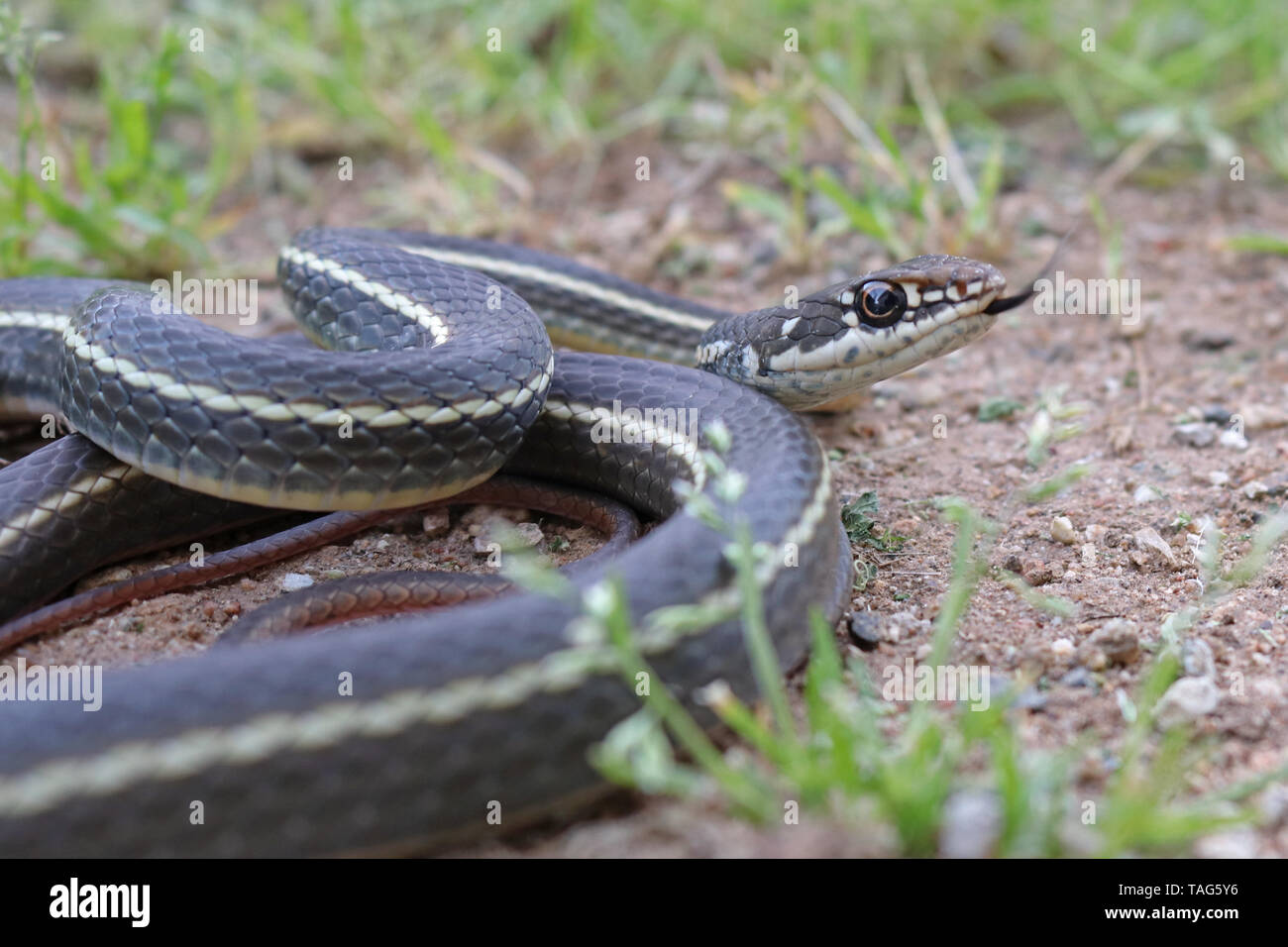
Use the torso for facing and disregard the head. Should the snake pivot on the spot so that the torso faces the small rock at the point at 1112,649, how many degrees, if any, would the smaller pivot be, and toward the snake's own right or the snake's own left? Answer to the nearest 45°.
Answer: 0° — it already faces it

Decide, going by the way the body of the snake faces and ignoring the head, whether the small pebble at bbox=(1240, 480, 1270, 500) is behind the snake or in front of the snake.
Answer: in front

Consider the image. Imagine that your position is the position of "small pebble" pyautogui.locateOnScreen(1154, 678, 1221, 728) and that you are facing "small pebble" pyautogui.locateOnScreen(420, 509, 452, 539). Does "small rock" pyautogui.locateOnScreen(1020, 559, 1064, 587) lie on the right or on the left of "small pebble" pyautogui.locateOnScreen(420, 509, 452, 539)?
right

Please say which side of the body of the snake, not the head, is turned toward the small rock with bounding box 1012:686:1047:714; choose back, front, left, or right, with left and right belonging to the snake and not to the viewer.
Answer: front

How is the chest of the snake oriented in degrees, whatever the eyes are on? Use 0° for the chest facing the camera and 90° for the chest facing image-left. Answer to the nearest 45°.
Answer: approximately 270°

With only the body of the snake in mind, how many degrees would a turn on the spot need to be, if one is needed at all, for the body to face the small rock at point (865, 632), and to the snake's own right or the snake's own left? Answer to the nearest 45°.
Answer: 0° — it already faces it

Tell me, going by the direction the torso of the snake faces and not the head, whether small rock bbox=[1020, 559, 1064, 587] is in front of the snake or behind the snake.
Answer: in front

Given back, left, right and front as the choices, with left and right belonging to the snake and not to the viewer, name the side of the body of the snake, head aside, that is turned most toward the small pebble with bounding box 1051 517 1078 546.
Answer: front

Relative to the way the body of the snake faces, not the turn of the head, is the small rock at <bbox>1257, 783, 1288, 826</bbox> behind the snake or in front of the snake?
in front
